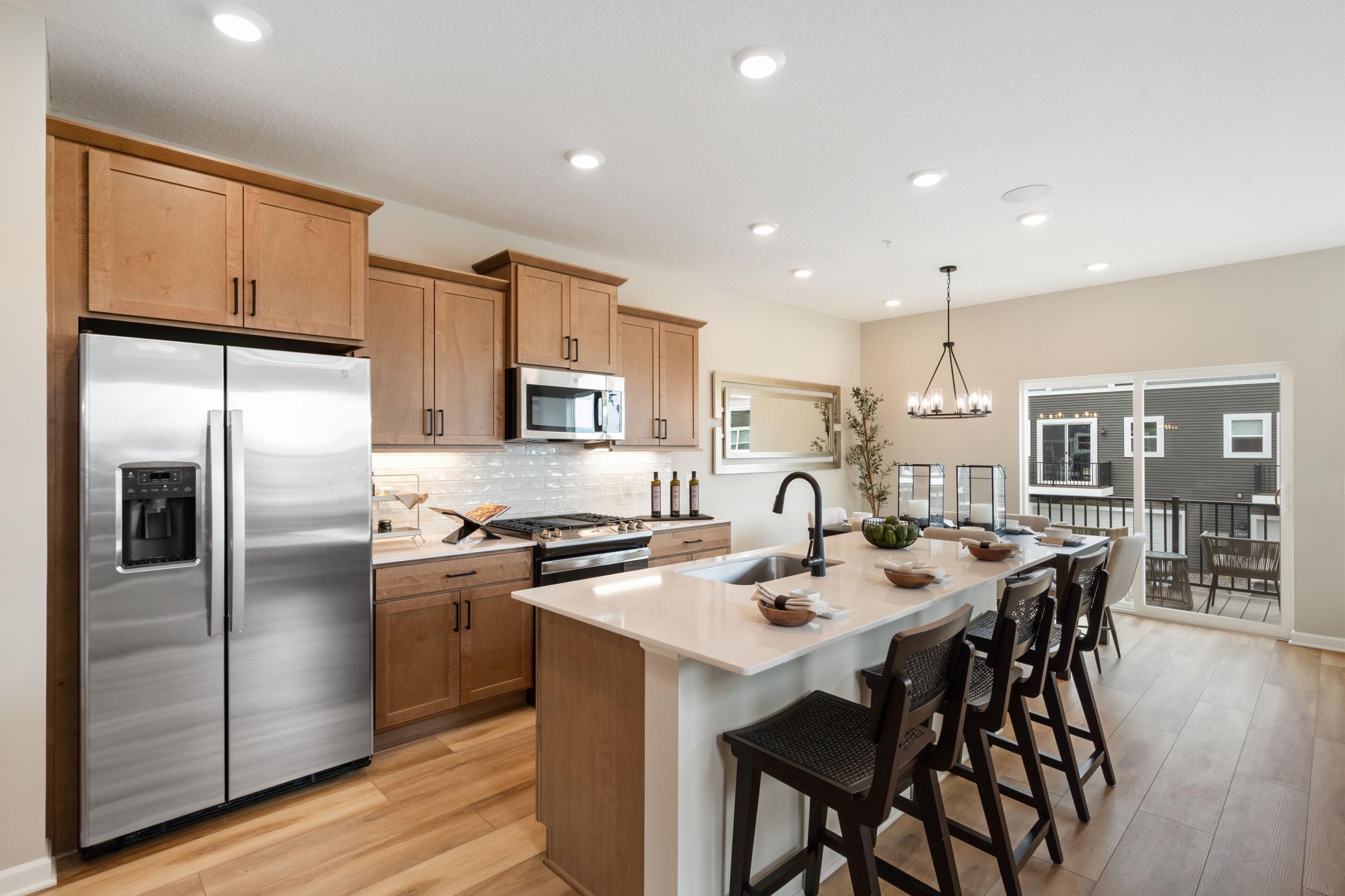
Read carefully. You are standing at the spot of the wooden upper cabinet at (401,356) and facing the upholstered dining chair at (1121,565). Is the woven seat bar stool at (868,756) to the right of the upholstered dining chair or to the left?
right

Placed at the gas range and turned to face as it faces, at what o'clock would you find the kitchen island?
The kitchen island is roughly at 1 o'clock from the gas range.

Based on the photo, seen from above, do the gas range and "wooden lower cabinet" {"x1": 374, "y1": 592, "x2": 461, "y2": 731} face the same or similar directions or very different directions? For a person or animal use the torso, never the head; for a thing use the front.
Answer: same or similar directions

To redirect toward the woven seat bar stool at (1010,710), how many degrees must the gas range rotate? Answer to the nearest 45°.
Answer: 0° — it already faces it

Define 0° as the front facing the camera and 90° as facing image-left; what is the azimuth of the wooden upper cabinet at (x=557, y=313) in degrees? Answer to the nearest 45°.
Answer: approximately 315°

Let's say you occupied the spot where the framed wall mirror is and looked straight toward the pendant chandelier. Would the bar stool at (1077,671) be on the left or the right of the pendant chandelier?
right

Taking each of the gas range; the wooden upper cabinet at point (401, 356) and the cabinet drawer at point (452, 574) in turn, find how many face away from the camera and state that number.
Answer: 0

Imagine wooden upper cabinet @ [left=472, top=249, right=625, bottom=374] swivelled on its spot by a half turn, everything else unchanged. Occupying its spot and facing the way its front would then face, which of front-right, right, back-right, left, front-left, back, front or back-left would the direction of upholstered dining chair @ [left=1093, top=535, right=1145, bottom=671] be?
back-right

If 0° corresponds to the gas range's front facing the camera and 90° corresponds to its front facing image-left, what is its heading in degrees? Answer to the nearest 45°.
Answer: approximately 315°

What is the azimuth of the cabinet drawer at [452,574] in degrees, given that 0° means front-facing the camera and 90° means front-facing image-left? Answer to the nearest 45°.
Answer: approximately 315°

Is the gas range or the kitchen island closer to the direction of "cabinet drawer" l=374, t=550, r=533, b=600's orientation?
the kitchen island

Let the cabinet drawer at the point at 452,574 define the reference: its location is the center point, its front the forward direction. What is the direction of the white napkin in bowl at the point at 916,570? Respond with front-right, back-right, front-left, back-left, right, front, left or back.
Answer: front

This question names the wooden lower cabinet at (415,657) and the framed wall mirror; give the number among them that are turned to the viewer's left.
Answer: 0

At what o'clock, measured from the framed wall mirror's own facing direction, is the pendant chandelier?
The pendant chandelier is roughly at 11 o'clock from the framed wall mirror.

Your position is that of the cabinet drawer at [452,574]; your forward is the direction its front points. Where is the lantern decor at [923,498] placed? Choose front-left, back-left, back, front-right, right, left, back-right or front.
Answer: front-left

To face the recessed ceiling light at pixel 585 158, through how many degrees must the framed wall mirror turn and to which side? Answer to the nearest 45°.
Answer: approximately 45° to its right

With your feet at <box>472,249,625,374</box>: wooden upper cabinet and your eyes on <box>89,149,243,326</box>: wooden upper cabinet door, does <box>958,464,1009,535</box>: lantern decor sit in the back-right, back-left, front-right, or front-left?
back-left

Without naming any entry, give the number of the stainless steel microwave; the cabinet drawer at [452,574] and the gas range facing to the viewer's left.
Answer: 0

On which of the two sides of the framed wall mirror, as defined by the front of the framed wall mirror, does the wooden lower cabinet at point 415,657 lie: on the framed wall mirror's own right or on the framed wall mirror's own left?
on the framed wall mirror's own right

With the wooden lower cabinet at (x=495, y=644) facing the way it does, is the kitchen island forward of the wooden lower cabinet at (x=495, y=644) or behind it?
forward

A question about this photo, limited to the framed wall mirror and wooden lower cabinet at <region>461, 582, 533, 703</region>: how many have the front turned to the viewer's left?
0
